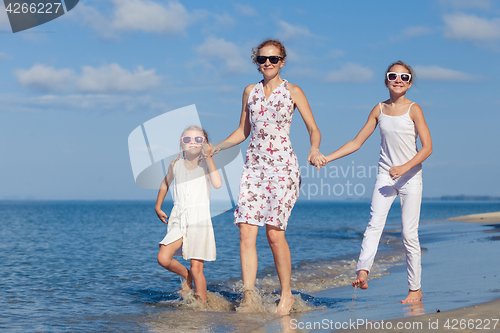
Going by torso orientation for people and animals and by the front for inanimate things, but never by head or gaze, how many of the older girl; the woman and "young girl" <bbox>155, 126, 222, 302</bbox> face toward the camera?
3

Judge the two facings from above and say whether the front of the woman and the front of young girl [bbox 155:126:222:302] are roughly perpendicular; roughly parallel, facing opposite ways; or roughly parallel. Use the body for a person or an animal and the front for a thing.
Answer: roughly parallel

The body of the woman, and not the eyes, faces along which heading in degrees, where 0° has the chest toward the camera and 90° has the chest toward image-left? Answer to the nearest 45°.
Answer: approximately 0°

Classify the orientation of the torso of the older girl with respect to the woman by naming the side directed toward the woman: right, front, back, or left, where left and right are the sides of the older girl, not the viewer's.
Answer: right

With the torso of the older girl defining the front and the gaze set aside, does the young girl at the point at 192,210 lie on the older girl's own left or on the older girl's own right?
on the older girl's own right

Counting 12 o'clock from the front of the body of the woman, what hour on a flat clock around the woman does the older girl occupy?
The older girl is roughly at 9 o'clock from the woman.

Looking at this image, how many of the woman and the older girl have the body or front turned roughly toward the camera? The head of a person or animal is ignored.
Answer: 2

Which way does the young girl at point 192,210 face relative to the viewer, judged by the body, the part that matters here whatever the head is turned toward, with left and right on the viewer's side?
facing the viewer

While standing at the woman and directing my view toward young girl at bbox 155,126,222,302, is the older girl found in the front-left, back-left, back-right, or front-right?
back-right

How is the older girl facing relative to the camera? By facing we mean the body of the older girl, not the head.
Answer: toward the camera

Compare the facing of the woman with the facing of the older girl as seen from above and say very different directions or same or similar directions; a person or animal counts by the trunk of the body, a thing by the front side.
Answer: same or similar directions

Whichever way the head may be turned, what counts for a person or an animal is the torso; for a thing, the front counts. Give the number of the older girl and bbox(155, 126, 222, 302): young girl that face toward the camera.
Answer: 2

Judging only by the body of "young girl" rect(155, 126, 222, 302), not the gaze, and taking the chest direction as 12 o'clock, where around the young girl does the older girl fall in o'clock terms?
The older girl is roughly at 10 o'clock from the young girl.

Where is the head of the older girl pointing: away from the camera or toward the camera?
toward the camera

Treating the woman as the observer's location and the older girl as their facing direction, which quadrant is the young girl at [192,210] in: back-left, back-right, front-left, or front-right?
back-left
